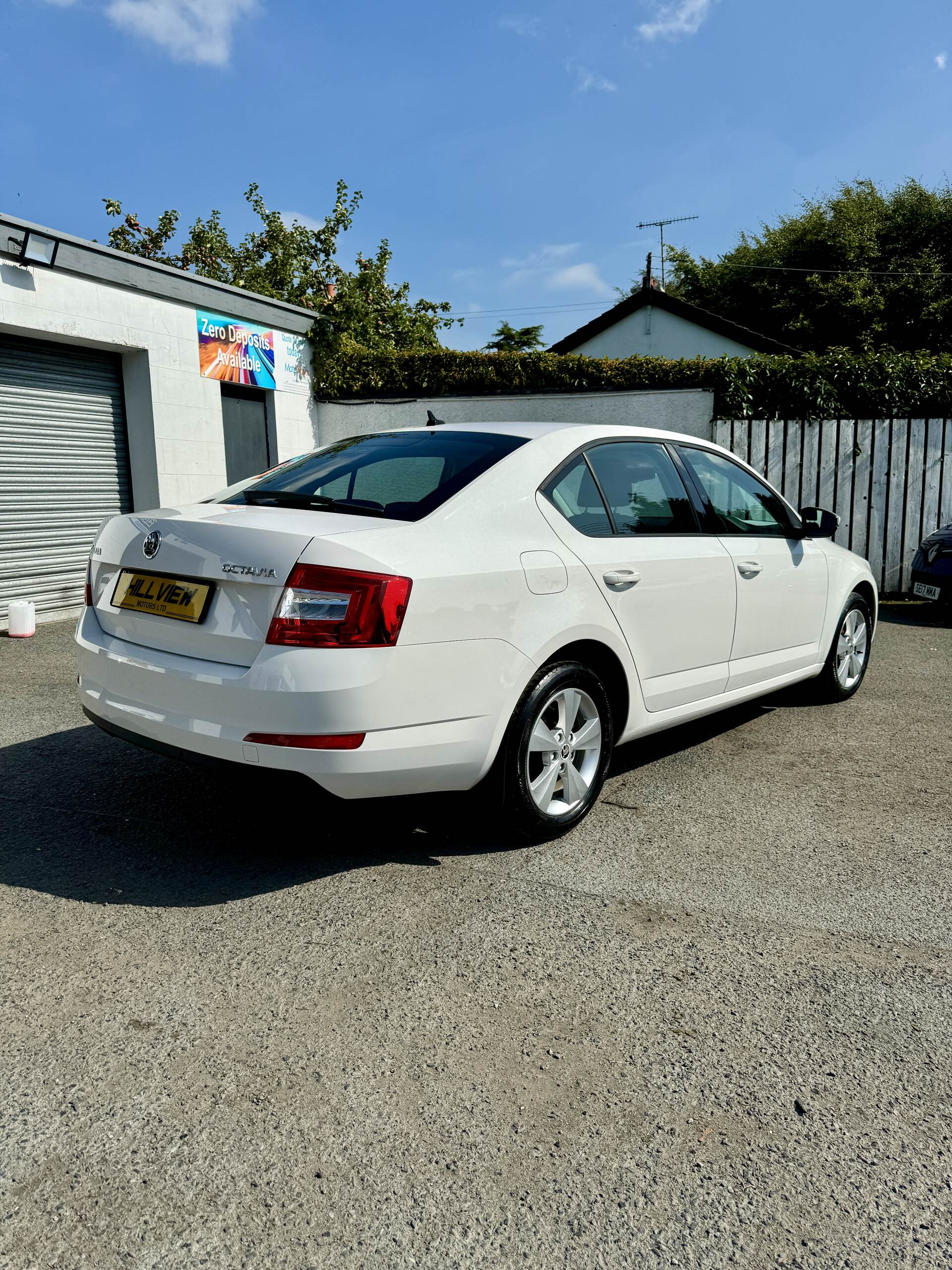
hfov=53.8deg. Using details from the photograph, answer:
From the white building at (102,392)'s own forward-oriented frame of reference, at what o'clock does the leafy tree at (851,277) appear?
The leafy tree is roughly at 9 o'clock from the white building.

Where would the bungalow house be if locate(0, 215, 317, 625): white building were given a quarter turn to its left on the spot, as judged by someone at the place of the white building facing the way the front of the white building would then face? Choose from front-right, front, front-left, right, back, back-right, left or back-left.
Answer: front

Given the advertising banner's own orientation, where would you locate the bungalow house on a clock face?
The bungalow house is roughly at 9 o'clock from the advertising banner.

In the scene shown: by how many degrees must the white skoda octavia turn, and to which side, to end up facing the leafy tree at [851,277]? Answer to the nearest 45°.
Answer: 0° — it already faces it

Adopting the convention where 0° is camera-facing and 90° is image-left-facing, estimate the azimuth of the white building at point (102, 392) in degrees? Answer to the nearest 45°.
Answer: approximately 315°

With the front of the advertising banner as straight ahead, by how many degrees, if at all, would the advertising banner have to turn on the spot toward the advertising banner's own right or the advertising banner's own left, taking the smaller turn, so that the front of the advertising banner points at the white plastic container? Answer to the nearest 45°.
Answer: approximately 90° to the advertising banner's own right

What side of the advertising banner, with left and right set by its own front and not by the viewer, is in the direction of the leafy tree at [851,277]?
left

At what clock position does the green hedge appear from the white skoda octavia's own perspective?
The green hedge is roughly at 11 o'clock from the white skoda octavia.

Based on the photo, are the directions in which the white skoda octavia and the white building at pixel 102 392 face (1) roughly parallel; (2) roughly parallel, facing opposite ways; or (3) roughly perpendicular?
roughly perpendicular

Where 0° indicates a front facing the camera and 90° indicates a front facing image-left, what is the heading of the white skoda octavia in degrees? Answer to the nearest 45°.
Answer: approximately 225°

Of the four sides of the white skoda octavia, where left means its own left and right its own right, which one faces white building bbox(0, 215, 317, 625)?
left

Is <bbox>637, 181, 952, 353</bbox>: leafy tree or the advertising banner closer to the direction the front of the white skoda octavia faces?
the leafy tree

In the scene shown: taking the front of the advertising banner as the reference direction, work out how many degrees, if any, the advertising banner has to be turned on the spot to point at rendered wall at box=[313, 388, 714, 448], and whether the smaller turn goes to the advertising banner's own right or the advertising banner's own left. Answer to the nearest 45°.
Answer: approximately 45° to the advertising banner's own left

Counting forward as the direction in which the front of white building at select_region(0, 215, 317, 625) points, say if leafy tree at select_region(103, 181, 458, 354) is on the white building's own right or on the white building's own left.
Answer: on the white building's own left

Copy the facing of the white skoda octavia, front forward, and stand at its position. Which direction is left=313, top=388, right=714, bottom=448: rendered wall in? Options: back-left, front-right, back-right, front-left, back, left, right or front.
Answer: front-left
